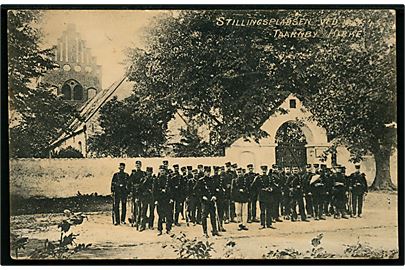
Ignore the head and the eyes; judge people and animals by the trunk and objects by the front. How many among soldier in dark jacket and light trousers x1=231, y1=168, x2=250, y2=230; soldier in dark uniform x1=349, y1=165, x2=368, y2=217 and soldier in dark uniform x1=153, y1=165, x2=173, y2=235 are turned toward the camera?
3

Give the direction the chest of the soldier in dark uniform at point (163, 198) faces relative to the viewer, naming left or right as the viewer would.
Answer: facing the viewer

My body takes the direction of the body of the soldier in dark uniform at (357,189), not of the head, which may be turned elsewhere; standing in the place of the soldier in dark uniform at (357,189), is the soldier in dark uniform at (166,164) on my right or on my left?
on my right

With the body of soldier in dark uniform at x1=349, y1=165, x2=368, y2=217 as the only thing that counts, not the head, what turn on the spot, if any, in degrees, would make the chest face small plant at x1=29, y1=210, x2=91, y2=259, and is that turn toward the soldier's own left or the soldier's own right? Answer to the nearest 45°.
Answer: approximately 90° to the soldier's own right

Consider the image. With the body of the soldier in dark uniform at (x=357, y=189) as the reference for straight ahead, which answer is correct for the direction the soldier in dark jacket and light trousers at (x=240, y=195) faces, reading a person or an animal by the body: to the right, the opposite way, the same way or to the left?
the same way

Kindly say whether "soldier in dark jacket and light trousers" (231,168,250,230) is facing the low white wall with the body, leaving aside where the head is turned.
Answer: no

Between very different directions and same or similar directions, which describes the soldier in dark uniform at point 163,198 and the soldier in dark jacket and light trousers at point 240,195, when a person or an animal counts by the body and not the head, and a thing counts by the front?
same or similar directions
